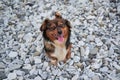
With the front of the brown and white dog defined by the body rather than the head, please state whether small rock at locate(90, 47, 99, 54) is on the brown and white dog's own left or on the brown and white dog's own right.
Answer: on the brown and white dog's own left

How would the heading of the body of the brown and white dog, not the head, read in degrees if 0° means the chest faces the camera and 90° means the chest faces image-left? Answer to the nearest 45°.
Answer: approximately 0°

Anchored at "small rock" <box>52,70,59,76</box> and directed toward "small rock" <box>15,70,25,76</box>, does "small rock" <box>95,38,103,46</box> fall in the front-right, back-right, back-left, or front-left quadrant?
back-right

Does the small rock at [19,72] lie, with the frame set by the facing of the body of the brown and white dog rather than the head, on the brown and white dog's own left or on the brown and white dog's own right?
on the brown and white dog's own right

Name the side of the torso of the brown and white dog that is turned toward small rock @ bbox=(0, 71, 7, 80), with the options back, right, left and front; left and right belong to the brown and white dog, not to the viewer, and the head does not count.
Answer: right

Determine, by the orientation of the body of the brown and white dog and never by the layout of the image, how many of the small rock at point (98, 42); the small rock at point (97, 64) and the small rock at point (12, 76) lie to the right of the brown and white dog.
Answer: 1

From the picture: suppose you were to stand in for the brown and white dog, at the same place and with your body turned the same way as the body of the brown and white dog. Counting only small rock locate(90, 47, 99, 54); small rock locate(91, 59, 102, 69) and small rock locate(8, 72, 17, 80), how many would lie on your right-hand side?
1

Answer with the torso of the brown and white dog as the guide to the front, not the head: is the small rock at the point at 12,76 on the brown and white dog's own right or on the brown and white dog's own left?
on the brown and white dog's own right

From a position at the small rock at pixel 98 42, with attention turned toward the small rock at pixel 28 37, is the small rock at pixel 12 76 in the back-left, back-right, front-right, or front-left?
front-left

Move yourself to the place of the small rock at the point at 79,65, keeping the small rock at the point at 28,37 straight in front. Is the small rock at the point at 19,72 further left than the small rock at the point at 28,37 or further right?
left
